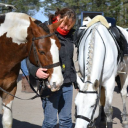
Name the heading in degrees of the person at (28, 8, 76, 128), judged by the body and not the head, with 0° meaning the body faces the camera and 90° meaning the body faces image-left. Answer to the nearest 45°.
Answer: approximately 0°

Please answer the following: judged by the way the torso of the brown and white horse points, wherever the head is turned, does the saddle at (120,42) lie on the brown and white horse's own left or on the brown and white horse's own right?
on the brown and white horse's own left

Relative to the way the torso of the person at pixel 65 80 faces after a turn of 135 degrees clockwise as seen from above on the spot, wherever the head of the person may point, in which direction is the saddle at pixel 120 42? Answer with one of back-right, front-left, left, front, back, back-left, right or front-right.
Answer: right
